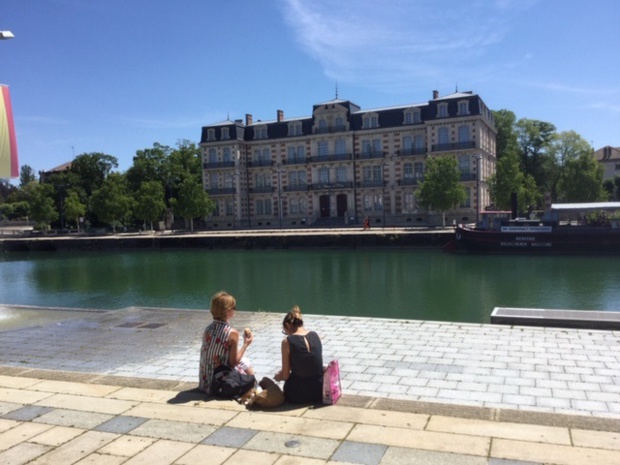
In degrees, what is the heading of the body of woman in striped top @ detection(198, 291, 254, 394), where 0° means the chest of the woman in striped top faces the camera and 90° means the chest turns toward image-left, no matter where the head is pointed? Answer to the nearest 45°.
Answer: approximately 225°

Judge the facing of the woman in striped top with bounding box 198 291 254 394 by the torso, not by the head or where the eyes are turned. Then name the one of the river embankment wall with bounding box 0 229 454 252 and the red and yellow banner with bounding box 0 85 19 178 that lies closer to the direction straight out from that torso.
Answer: the river embankment wall

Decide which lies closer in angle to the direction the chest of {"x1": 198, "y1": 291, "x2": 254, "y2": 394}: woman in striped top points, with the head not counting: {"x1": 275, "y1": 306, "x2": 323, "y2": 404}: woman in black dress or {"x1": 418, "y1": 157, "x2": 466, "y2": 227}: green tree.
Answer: the green tree

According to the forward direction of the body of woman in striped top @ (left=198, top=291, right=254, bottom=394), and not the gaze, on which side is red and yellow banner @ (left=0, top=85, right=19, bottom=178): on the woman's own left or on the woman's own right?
on the woman's own left

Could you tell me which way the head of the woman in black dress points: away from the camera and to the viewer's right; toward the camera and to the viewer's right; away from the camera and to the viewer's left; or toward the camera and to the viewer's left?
away from the camera and to the viewer's left

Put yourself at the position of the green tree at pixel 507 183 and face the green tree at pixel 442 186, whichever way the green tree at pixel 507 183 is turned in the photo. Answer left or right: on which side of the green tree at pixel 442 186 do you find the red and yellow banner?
left

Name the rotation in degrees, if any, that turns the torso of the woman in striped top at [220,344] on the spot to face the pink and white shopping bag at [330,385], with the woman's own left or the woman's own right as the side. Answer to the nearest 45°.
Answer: approximately 90° to the woman's own right

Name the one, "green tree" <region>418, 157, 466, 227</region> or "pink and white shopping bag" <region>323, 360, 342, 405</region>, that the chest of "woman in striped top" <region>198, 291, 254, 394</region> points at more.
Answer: the green tree

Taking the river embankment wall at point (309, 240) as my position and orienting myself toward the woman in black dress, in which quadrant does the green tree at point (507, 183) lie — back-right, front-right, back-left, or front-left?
back-left

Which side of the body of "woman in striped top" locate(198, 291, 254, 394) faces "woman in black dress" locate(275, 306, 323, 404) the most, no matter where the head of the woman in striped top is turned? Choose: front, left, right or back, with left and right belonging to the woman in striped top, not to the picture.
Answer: right

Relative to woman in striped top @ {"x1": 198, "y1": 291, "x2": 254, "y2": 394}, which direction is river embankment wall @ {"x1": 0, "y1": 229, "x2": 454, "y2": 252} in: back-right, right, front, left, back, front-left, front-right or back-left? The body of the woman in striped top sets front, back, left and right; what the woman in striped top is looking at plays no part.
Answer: front-left
